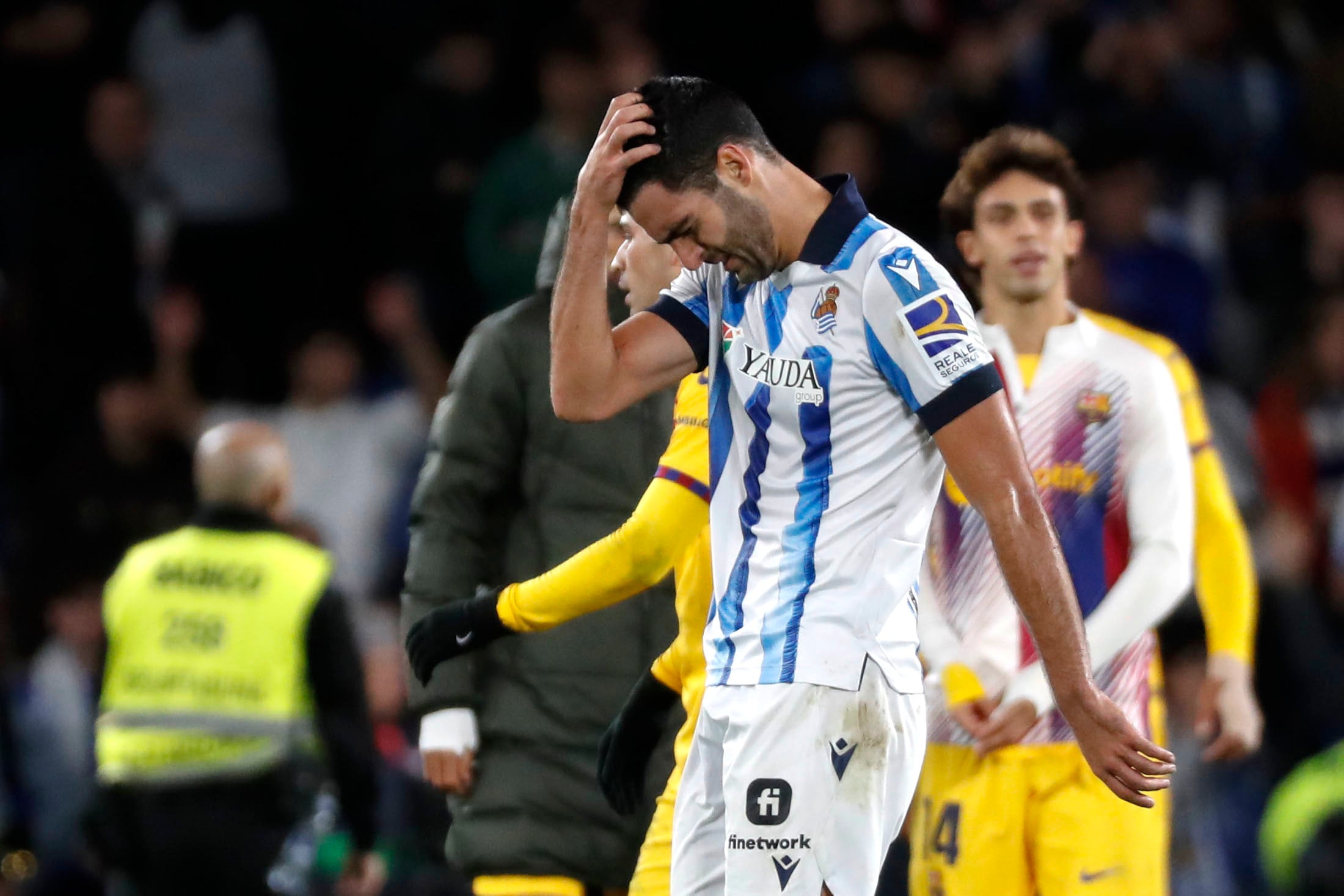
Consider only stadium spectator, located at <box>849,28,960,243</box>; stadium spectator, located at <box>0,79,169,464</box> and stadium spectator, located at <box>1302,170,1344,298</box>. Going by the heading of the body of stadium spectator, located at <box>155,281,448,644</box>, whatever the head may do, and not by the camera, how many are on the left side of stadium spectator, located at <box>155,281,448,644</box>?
2

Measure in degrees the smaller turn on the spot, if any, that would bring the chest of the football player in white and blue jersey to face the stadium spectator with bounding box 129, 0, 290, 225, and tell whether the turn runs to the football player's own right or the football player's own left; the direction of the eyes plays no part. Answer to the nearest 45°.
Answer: approximately 90° to the football player's own right

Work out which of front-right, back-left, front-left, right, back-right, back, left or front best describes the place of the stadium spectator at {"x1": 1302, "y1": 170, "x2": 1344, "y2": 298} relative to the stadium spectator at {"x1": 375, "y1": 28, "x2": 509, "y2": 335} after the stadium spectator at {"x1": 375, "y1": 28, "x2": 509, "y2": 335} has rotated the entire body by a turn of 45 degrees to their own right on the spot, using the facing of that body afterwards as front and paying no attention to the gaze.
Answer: left

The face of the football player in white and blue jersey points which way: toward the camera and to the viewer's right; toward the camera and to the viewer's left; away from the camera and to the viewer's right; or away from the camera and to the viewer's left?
toward the camera and to the viewer's left

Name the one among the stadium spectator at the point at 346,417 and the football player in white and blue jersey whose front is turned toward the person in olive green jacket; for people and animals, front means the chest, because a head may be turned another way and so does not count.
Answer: the stadium spectator

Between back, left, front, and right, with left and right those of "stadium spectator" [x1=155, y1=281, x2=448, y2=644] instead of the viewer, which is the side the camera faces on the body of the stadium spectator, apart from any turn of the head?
front

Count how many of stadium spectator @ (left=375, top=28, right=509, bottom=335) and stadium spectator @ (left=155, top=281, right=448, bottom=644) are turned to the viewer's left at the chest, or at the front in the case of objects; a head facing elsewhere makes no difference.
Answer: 0

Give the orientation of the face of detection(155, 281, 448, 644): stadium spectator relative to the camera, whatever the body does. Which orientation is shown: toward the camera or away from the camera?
toward the camera

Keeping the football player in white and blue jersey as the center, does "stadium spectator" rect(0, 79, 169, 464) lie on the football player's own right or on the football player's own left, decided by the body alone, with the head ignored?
on the football player's own right

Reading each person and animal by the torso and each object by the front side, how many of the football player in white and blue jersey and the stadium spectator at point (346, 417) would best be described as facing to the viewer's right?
0

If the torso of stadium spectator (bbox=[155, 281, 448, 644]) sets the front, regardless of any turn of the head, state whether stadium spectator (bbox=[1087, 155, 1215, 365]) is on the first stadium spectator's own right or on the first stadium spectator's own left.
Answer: on the first stadium spectator's own left

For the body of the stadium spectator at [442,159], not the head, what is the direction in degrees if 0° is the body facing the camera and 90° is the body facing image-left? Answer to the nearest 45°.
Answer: approximately 315°

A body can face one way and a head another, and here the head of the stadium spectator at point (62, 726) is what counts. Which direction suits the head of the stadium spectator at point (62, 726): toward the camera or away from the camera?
toward the camera

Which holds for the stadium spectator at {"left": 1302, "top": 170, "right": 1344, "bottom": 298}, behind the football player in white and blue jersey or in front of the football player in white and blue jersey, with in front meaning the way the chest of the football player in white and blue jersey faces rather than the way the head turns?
behind

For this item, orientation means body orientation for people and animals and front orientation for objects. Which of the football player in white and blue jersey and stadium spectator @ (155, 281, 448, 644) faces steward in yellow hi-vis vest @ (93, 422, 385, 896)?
the stadium spectator

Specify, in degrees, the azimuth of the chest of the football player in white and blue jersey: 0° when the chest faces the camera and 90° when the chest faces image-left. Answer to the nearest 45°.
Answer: approximately 45°
